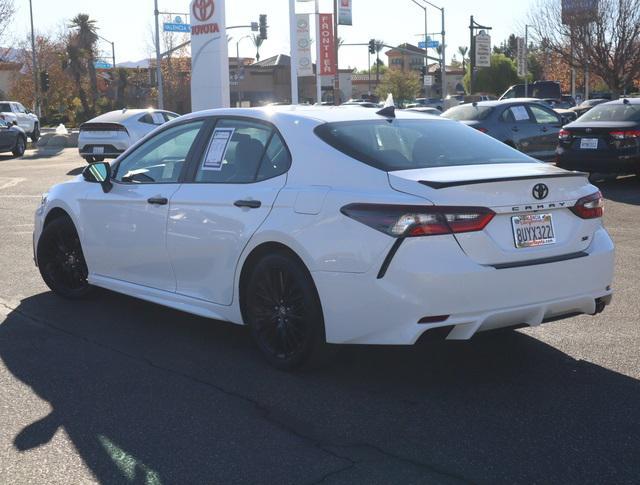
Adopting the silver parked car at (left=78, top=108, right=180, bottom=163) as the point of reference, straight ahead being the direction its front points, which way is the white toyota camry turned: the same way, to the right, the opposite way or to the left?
to the left

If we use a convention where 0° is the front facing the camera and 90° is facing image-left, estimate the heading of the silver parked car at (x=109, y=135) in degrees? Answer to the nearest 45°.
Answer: approximately 225°

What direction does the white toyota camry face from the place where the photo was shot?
facing away from the viewer and to the left of the viewer

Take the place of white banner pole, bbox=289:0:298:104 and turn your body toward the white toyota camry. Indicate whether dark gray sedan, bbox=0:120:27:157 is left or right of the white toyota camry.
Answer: right

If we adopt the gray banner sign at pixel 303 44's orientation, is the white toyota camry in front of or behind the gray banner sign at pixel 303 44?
in front

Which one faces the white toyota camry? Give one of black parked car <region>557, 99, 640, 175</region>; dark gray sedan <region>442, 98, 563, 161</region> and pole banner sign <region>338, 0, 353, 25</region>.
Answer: the pole banner sign

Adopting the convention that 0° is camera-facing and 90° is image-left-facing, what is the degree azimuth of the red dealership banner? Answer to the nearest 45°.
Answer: approximately 0°

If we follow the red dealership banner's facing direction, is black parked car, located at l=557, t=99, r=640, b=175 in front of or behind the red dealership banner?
in front

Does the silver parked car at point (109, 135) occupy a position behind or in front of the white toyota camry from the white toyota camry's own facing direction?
in front

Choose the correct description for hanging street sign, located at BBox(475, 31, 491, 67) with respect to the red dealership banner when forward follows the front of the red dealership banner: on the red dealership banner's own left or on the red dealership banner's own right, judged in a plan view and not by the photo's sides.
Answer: on the red dealership banner's own left

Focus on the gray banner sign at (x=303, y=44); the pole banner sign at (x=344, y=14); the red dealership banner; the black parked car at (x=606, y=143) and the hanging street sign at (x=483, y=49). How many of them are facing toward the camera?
4
